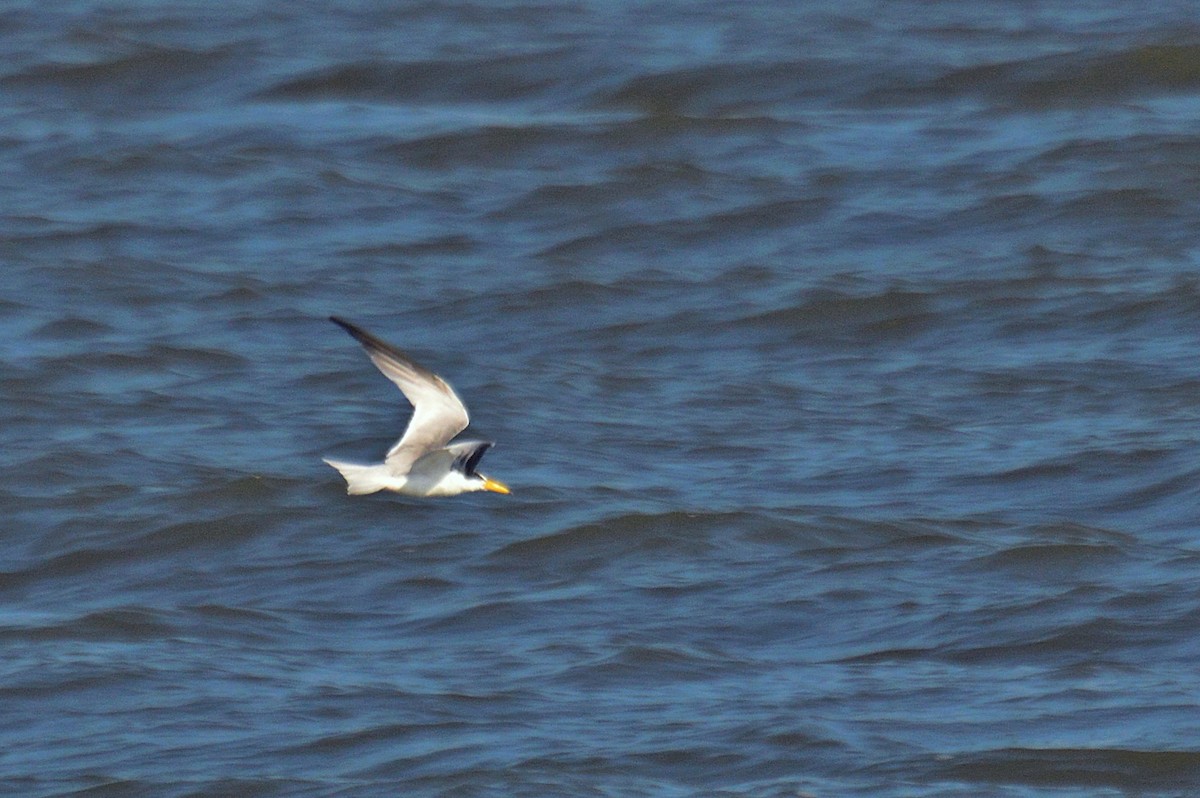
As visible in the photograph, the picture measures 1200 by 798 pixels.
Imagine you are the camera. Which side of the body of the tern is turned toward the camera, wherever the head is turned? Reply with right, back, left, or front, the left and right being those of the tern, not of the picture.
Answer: right
